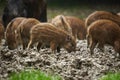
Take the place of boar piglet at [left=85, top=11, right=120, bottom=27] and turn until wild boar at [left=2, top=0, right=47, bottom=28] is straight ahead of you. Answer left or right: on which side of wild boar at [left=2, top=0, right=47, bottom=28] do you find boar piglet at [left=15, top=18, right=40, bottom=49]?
left

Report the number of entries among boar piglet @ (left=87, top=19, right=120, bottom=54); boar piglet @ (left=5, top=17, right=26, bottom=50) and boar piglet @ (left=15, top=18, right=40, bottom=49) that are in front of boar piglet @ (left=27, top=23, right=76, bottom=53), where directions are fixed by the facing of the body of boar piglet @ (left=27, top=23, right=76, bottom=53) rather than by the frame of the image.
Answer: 1

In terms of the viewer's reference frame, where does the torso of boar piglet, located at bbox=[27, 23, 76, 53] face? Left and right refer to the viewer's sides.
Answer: facing to the right of the viewer

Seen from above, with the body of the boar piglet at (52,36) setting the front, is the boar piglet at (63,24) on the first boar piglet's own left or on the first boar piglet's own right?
on the first boar piglet's own left

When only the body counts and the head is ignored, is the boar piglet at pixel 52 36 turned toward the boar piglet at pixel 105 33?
yes

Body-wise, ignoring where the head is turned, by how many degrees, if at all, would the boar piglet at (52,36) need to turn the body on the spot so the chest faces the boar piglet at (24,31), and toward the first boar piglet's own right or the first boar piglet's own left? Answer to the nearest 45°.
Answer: approximately 135° to the first boar piglet's own left
